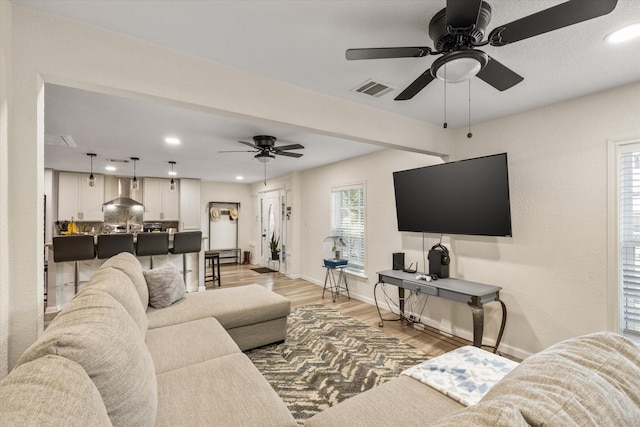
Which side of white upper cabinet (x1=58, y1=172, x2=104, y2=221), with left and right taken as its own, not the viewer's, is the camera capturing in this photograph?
front

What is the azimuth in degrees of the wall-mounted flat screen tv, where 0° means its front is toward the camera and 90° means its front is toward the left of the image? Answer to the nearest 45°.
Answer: approximately 45°

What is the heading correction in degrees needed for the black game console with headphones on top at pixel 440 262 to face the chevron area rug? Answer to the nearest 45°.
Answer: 0° — it already faces it

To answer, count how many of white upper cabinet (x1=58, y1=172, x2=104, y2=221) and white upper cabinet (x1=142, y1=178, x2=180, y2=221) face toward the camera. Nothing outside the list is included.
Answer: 2

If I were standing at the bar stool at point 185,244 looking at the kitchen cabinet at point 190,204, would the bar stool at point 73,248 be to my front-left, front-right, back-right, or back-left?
back-left

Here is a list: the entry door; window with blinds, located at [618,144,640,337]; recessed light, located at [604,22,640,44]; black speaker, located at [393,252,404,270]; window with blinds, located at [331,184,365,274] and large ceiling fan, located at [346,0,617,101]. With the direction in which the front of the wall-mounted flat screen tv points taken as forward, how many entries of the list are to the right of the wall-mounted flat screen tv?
3

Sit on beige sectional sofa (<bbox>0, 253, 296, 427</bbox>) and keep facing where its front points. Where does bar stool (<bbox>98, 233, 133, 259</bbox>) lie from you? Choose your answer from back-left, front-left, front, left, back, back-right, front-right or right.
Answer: left

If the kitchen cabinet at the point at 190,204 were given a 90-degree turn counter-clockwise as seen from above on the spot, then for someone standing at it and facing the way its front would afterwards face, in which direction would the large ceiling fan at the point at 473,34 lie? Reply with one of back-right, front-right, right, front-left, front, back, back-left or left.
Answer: right

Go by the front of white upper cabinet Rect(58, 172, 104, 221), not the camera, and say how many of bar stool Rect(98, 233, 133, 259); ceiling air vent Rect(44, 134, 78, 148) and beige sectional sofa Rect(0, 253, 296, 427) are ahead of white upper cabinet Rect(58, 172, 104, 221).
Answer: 3

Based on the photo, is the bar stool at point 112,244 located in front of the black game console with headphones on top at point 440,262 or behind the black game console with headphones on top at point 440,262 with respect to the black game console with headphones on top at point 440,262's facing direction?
in front

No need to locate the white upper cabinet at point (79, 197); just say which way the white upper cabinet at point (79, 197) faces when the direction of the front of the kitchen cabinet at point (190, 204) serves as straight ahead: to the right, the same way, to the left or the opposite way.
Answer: the same way

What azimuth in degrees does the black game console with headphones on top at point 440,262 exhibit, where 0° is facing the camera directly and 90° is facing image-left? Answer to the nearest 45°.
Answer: approximately 45°

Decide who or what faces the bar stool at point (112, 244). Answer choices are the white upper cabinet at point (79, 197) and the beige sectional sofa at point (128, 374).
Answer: the white upper cabinet

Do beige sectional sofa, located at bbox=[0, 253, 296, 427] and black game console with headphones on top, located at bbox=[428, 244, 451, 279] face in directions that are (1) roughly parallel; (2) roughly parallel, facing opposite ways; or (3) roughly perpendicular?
roughly parallel, facing opposite ways

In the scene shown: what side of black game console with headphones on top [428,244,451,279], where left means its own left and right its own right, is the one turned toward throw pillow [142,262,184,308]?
front

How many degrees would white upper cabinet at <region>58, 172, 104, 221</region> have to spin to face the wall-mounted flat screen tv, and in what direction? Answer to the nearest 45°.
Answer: approximately 45° to its left

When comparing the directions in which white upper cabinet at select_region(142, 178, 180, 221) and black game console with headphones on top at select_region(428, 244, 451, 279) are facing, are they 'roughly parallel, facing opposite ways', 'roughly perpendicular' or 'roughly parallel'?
roughly perpendicular

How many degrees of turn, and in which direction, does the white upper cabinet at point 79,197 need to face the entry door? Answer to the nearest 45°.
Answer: approximately 90° to its left

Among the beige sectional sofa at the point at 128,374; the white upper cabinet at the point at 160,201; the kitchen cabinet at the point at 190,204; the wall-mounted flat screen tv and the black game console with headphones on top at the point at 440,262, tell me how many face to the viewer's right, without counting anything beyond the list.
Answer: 1

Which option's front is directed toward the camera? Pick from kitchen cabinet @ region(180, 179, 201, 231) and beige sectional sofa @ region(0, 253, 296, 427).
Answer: the kitchen cabinet

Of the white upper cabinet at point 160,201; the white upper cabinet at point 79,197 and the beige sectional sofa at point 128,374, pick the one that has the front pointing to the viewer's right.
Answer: the beige sectional sofa

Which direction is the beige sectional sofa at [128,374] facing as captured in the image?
to the viewer's right
